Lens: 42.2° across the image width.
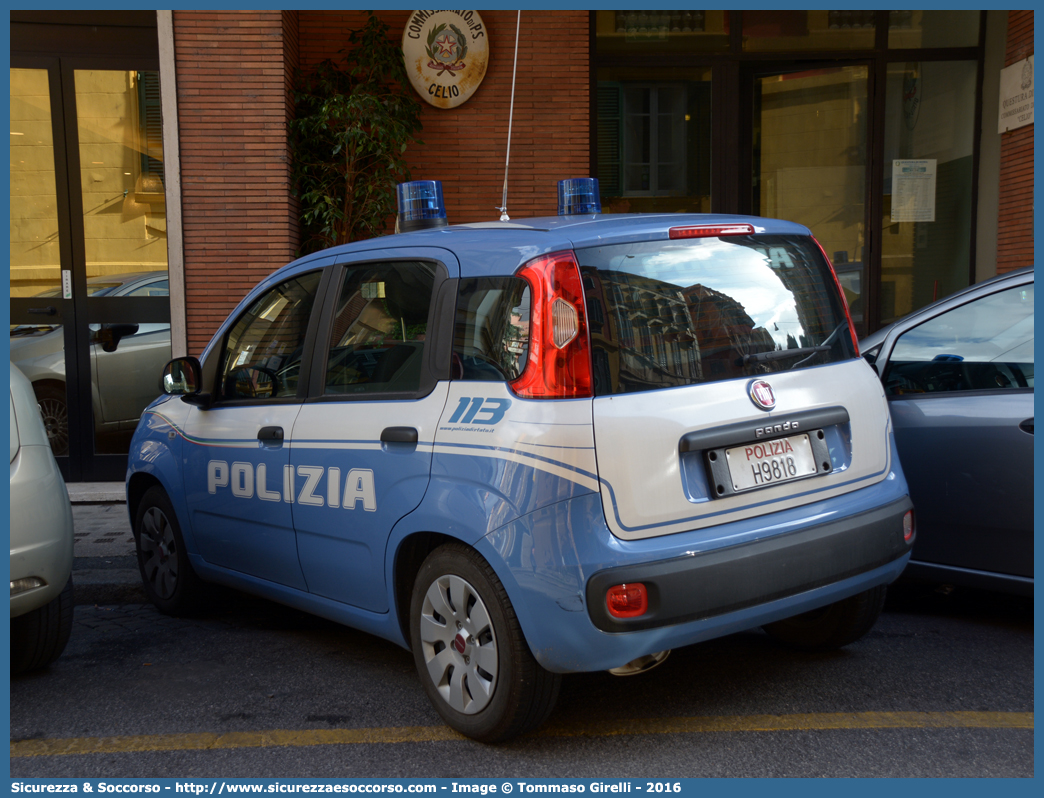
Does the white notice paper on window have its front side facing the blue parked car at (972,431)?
yes

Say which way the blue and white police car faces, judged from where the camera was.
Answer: facing away from the viewer and to the left of the viewer

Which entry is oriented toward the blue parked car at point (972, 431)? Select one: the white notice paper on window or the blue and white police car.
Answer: the white notice paper on window

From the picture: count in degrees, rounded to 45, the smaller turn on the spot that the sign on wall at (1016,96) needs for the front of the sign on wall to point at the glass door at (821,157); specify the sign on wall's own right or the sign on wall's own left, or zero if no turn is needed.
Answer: approximately 45° to the sign on wall's own right

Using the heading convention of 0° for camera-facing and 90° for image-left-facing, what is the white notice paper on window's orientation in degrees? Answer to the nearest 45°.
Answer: approximately 0°

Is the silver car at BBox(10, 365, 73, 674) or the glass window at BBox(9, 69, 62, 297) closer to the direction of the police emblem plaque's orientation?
the silver car

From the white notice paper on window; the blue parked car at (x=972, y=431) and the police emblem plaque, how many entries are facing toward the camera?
2

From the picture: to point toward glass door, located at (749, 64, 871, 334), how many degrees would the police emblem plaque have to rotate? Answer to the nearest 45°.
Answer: approximately 90° to its left

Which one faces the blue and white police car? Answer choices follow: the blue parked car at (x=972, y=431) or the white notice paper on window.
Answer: the white notice paper on window
